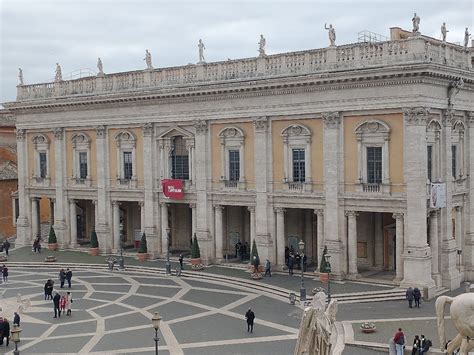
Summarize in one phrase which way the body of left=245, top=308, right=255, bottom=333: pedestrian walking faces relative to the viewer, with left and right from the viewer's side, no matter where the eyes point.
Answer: facing away from the viewer

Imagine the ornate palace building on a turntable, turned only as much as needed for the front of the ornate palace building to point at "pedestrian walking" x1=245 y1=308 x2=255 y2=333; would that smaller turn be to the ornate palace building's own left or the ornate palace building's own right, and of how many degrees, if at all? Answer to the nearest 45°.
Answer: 0° — it already faces them

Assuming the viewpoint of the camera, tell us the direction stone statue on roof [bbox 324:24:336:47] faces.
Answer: facing the viewer and to the left of the viewer

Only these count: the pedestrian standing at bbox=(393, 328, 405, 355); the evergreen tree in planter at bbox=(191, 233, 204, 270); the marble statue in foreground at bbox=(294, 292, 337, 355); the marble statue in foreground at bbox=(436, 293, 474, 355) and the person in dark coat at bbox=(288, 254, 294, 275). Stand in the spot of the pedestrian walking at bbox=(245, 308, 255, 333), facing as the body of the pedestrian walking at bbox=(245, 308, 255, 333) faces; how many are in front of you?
2

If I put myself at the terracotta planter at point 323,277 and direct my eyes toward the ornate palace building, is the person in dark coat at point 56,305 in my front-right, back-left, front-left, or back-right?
back-left

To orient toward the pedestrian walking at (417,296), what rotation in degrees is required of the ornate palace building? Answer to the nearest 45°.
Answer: approximately 90° to its left

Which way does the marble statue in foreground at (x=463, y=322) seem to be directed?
to the viewer's right

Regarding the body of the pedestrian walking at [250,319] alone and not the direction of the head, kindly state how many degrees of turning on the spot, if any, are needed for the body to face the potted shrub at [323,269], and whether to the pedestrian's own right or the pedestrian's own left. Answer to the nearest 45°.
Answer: approximately 45° to the pedestrian's own right

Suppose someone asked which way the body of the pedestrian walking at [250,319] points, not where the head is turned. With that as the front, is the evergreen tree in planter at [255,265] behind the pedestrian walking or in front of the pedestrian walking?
in front

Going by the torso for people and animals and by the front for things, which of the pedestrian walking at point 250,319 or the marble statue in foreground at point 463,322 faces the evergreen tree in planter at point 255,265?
the pedestrian walking

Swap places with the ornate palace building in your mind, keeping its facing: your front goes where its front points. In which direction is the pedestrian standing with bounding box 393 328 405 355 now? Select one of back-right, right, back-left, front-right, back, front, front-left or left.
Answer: front-left
